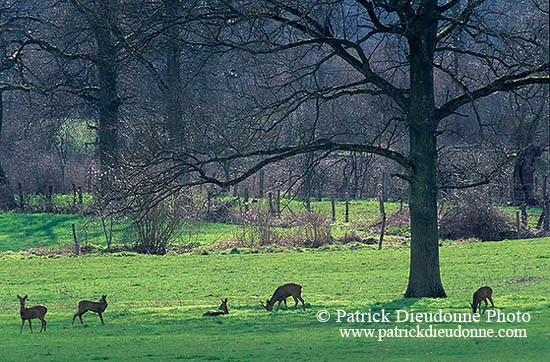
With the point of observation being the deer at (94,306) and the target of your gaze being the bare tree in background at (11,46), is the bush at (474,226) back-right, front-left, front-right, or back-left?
front-right

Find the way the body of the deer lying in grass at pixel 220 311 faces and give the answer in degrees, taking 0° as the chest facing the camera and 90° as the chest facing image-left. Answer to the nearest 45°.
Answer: approximately 270°

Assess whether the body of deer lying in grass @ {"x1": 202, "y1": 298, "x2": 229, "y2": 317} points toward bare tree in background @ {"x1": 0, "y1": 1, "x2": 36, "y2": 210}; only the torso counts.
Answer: no

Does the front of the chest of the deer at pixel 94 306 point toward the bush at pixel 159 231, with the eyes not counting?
no

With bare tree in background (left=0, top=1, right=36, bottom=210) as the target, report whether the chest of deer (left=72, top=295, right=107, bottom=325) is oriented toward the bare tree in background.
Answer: no

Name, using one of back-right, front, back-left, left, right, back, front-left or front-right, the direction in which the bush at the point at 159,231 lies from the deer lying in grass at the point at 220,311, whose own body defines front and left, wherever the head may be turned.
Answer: left
